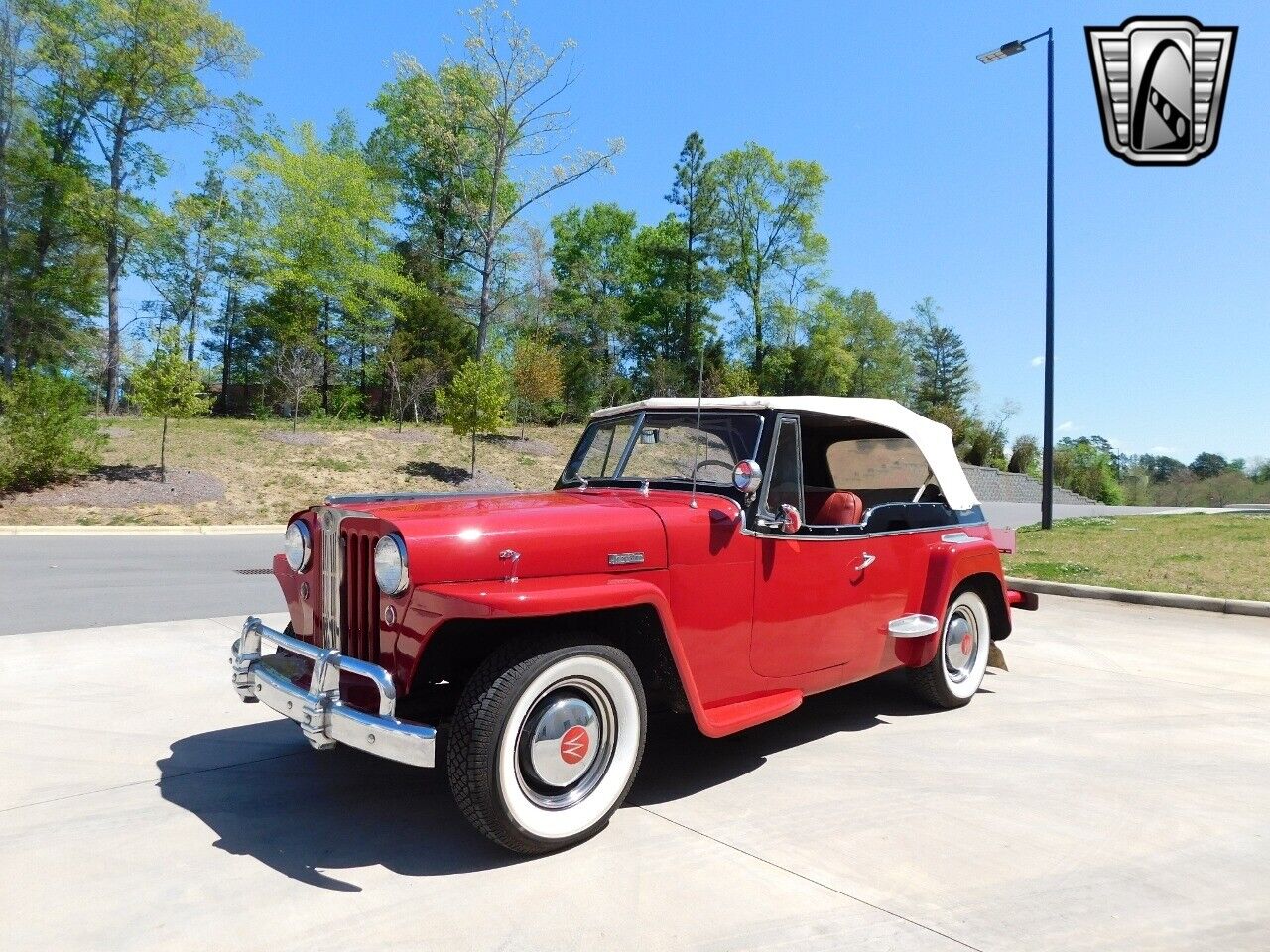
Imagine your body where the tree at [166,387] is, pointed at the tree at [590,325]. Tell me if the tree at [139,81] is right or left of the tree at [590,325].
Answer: left

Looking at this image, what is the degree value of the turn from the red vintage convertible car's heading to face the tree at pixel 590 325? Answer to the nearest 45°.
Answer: approximately 135° to its right

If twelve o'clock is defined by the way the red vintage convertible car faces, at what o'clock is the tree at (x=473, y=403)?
The tree is roughly at 4 o'clock from the red vintage convertible car.

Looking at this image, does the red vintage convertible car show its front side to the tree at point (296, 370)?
no

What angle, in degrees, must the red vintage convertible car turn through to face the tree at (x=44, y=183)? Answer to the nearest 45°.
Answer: approximately 90° to its right

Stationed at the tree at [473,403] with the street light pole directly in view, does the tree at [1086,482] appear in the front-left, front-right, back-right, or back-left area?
front-left

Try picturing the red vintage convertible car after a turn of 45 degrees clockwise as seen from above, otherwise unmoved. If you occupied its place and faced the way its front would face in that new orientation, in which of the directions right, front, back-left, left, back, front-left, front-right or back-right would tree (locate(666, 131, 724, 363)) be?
right

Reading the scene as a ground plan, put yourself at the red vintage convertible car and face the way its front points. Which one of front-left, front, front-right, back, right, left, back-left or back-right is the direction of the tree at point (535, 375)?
back-right

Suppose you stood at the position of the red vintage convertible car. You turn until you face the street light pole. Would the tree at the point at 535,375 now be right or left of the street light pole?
left

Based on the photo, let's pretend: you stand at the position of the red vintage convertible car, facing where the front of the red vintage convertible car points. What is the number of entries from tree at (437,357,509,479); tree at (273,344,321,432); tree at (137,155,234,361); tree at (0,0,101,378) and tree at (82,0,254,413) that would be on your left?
0

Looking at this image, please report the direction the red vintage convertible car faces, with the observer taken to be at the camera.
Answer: facing the viewer and to the left of the viewer

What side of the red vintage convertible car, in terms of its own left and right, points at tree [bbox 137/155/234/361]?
right

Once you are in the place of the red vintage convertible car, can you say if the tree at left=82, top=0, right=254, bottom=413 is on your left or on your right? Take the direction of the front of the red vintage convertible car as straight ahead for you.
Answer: on your right

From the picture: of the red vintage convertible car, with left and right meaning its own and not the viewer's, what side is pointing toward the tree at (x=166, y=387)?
right
